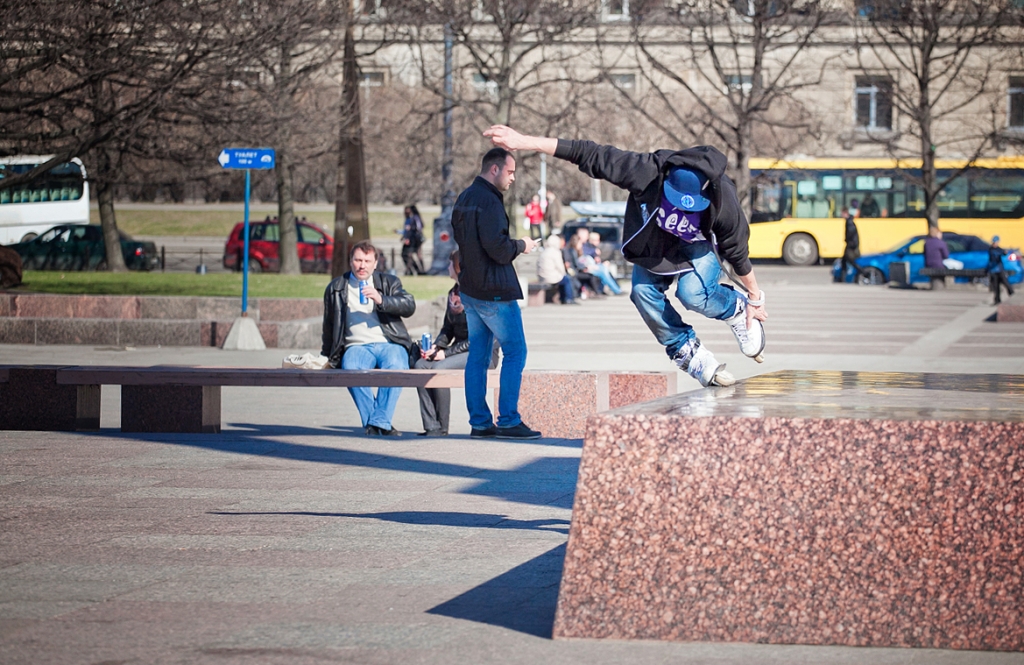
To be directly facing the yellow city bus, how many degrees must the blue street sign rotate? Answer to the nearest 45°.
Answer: approximately 135° to its left

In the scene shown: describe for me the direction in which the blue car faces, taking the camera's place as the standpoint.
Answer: facing to the left of the viewer

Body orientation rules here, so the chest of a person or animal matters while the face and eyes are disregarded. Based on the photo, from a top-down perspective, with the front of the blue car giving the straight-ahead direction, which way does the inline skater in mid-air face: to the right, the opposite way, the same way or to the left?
to the left

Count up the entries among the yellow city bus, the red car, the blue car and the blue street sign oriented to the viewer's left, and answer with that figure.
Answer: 2

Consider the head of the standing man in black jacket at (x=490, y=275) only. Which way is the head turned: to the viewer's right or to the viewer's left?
to the viewer's right

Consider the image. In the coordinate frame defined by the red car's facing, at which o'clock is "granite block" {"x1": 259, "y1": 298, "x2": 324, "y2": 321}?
The granite block is roughly at 3 o'clock from the red car.

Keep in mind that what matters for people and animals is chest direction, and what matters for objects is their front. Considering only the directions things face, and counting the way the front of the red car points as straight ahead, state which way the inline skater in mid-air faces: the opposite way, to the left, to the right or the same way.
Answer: to the right

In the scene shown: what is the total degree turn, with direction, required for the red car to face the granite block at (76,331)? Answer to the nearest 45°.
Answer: approximately 90° to its right

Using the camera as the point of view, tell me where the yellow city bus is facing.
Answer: facing to the left of the viewer

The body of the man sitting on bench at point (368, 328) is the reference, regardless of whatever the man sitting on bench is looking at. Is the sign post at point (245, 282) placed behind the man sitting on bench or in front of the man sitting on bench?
behind

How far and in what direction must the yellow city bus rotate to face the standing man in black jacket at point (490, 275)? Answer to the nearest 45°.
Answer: approximately 90° to its left

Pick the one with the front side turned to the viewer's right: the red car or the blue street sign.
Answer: the red car

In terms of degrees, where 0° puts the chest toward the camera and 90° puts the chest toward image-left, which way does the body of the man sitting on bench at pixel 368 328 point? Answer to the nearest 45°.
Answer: approximately 0°

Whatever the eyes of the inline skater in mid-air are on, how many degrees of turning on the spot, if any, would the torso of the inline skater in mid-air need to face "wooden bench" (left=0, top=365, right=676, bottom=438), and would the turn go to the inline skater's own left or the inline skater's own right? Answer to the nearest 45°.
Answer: approximately 135° to the inline skater's own right
